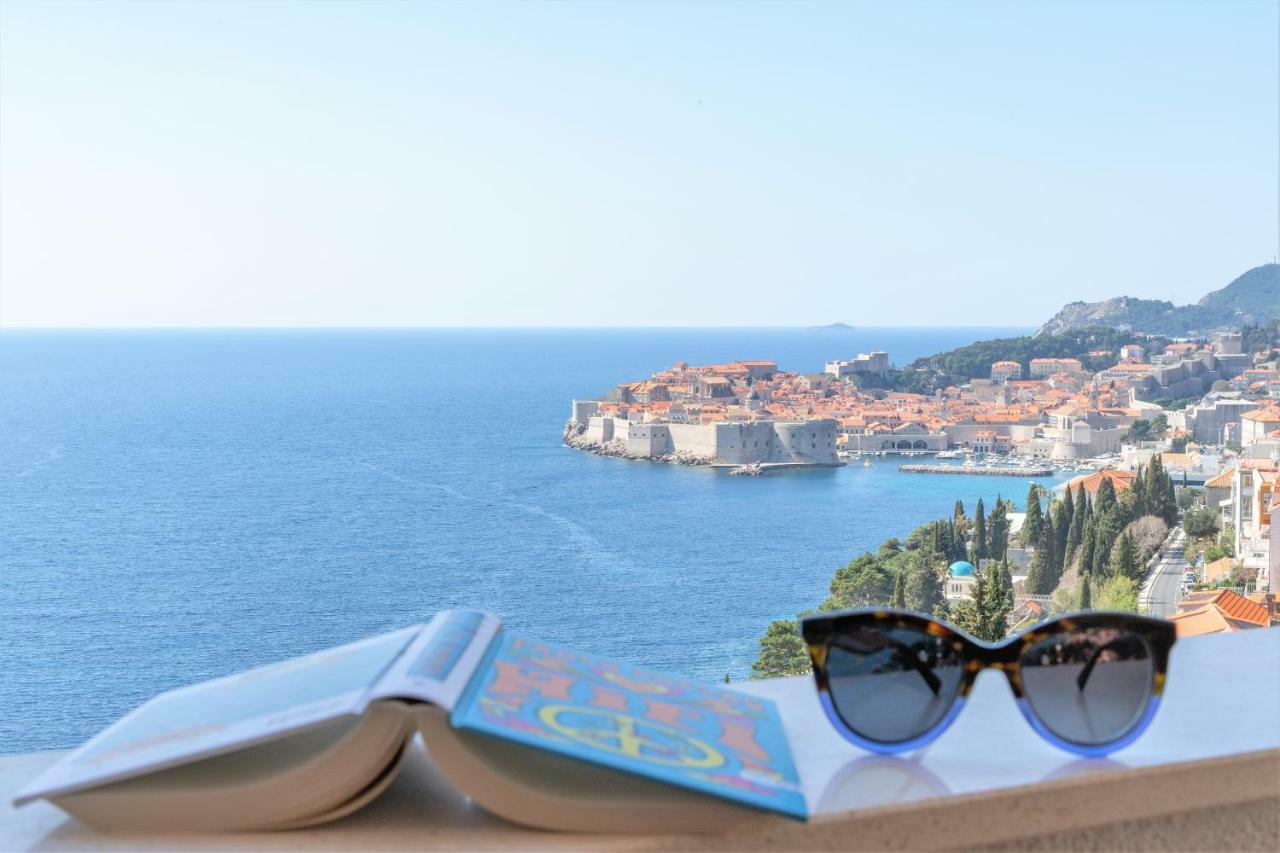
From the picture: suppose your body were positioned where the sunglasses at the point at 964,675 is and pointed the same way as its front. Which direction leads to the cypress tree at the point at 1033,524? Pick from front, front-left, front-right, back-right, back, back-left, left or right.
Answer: back

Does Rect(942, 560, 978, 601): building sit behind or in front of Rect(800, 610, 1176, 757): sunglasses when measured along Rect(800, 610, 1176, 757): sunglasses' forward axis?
behind

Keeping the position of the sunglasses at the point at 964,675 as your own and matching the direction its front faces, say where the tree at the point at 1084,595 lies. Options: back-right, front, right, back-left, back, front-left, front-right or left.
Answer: back

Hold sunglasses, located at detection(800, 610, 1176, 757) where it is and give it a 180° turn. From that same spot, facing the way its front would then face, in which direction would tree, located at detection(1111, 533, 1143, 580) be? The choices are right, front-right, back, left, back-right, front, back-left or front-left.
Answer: front

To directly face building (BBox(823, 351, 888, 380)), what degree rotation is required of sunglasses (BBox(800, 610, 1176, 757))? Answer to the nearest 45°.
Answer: approximately 180°

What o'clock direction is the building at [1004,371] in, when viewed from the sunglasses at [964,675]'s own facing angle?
The building is roughly at 6 o'clock from the sunglasses.

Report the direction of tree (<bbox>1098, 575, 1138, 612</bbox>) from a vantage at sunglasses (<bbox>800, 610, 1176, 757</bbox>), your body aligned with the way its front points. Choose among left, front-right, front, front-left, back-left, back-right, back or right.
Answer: back

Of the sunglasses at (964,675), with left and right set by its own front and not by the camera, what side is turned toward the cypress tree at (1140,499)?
back

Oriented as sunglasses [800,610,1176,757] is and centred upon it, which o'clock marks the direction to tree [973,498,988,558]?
The tree is roughly at 6 o'clock from the sunglasses.

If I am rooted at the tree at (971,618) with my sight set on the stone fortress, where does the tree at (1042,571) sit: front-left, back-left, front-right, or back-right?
front-right

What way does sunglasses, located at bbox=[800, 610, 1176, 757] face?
toward the camera

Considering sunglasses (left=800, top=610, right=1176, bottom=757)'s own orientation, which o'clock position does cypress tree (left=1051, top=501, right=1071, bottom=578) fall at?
The cypress tree is roughly at 6 o'clock from the sunglasses.

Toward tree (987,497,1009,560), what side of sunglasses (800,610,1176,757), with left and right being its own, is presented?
back

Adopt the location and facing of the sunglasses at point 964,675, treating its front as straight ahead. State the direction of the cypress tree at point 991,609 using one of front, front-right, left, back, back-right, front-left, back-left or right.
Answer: back

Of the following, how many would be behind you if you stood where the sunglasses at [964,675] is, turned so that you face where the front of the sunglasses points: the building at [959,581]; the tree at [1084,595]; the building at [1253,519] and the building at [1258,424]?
4

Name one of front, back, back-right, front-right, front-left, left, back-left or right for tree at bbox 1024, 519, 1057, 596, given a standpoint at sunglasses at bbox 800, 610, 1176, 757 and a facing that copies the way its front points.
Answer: back

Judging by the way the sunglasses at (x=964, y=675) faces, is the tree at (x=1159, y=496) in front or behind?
behind
